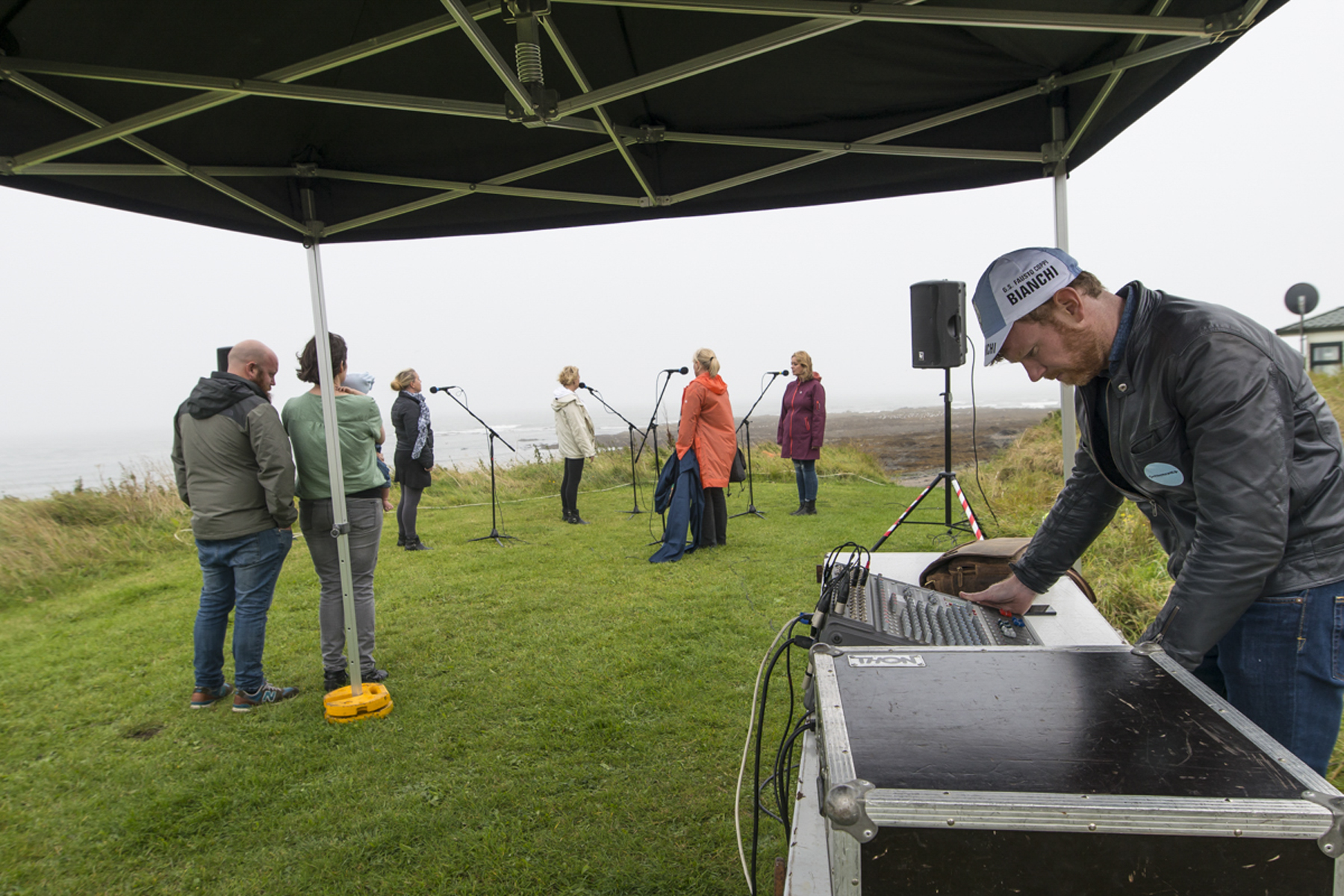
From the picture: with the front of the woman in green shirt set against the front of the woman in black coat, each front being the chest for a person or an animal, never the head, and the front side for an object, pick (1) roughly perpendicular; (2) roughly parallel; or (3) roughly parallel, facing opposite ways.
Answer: roughly perpendicular

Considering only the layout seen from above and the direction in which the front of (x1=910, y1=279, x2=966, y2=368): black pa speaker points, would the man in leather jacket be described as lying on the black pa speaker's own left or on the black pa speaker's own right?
on the black pa speaker's own left

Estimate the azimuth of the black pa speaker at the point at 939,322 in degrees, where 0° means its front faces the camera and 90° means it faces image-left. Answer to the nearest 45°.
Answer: approximately 45°

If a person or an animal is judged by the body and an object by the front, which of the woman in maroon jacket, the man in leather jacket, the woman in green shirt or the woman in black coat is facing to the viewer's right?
the woman in black coat

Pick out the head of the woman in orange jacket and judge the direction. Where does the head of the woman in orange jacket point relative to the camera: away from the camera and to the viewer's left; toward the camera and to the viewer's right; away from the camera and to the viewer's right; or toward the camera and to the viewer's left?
away from the camera and to the viewer's left

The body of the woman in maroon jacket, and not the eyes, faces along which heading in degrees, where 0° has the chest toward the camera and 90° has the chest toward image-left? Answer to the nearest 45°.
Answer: approximately 45°

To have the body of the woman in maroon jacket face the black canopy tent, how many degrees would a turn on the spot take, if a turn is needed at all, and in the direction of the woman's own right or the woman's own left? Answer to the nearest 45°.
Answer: approximately 45° to the woman's own left

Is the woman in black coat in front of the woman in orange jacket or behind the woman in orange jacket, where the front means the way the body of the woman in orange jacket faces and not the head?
in front

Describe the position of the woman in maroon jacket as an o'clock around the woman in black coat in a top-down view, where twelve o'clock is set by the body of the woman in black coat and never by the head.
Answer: The woman in maroon jacket is roughly at 12 o'clock from the woman in black coat.

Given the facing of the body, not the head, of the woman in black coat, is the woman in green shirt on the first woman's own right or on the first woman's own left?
on the first woman's own right

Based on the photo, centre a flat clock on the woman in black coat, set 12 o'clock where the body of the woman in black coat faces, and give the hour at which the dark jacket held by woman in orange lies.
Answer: The dark jacket held by woman in orange is roughly at 1 o'clock from the woman in black coat.

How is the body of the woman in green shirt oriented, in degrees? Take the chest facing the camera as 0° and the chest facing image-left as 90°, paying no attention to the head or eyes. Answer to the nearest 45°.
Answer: approximately 180°

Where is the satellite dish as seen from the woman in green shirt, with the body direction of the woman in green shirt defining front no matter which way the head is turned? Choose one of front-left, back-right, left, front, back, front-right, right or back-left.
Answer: right

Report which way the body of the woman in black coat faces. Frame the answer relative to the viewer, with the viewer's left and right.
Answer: facing to the right of the viewer

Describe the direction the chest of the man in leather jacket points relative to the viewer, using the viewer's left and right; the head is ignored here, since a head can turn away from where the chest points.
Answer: facing the viewer and to the left of the viewer
